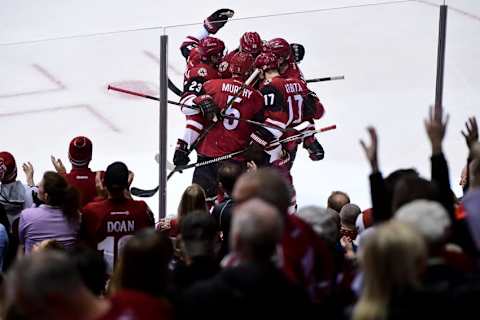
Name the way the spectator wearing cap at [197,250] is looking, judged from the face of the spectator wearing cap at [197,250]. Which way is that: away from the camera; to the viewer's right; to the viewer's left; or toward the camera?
away from the camera

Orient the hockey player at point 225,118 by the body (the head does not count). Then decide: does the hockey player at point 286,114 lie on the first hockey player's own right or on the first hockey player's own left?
on the first hockey player's own right

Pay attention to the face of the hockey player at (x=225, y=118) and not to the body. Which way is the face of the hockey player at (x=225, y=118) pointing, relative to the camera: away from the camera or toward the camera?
away from the camera

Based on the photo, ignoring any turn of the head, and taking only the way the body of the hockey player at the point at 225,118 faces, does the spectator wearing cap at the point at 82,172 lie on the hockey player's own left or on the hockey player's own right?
on the hockey player's own left

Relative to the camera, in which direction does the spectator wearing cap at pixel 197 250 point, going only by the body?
away from the camera

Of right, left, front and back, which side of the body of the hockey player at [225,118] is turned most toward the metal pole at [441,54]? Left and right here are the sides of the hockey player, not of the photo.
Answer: right

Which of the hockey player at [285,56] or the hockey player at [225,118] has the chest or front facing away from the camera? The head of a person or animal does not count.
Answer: the hockey player at [225,118]

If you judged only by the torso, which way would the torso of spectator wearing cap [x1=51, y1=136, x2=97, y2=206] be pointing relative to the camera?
away from the camera
